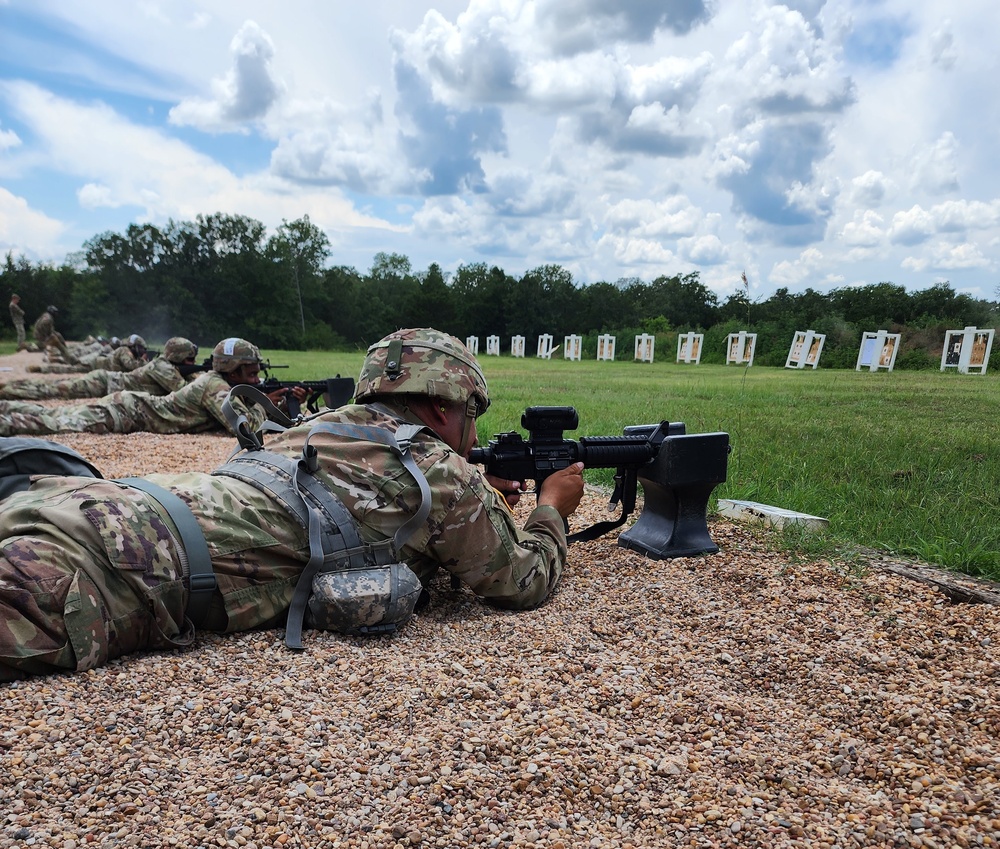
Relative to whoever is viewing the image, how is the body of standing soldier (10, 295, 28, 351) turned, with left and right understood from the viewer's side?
facing to the right of the viewer

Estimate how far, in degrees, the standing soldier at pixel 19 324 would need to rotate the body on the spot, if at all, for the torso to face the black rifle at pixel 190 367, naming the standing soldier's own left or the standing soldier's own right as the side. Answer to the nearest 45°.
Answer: approximately 90° to the standing soldier's own right

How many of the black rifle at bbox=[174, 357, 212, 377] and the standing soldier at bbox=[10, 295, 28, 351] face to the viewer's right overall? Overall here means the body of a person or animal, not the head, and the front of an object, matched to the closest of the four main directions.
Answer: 2

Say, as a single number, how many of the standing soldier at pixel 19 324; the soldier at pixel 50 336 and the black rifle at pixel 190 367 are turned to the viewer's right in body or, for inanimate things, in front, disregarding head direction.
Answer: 3

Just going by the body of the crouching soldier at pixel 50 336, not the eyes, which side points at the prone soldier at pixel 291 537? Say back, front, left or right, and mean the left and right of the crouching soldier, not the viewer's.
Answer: right

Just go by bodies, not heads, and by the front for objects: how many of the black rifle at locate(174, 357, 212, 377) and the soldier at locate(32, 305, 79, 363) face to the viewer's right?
2

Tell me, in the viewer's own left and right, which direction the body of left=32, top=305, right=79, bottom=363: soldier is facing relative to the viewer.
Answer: facing to the right of the viewer

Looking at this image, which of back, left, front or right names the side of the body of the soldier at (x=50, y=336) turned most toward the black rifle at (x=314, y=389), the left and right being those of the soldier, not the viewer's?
right

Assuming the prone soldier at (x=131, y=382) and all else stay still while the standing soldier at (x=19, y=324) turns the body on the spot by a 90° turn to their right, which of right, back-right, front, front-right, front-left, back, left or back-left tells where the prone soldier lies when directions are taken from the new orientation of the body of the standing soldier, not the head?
front

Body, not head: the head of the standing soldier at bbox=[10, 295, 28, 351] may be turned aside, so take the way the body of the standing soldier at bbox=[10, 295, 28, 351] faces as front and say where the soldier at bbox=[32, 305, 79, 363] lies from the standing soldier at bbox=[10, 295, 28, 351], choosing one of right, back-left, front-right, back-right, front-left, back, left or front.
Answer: right

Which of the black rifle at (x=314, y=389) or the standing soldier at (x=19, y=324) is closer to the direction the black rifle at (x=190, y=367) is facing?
the black rifle

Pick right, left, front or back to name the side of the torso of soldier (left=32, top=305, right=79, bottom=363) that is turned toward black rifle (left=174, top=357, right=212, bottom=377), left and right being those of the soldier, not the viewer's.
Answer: right

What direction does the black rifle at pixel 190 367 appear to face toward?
to the viewer's right
